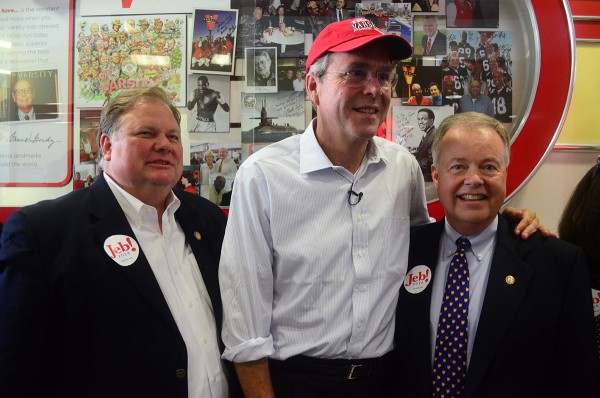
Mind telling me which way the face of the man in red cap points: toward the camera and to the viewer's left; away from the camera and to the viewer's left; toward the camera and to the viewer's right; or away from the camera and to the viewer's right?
toward the camera and to the viewer's right

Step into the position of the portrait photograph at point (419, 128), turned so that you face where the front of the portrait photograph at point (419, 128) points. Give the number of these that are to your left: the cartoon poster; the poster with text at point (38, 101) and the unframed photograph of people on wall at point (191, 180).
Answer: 0

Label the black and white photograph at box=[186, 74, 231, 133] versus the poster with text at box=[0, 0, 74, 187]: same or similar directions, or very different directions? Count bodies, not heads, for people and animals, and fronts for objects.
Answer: same or similar directions

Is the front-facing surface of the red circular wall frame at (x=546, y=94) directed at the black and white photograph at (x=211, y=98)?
no

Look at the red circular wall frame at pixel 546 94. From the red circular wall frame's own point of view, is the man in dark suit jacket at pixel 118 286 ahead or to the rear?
ahead

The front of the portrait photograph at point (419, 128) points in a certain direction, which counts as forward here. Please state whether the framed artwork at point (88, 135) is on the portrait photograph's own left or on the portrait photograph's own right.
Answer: on the portrait photograph's own right

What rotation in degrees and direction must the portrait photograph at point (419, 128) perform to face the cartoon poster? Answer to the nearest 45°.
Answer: approximately 90° to its right

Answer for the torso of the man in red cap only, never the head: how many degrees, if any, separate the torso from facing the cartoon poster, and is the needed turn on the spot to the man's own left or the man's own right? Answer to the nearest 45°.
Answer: approximately 180°

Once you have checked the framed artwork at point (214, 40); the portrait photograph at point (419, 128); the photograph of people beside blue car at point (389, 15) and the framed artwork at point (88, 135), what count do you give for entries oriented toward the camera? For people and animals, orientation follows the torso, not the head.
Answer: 4

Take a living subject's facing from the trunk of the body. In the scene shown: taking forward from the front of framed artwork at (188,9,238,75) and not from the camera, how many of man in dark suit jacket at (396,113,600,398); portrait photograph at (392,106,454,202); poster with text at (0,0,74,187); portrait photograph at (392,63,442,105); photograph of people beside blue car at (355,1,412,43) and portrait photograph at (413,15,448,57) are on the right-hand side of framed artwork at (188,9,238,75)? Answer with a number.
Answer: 1

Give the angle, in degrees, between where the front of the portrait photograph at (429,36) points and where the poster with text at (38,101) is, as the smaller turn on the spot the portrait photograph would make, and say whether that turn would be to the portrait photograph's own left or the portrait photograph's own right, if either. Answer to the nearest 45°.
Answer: approximately 90° to the portrait photograph's own right

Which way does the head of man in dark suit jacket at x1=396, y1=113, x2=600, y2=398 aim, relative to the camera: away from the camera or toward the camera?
toward the camera

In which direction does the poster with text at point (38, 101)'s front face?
toward the camera

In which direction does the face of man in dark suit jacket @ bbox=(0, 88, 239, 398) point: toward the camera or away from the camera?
toward the camera

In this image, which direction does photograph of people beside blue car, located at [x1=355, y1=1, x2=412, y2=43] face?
toward the camera

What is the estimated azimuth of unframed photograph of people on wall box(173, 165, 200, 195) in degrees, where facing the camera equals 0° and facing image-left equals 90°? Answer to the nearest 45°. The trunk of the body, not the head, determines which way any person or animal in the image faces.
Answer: approximately 0°

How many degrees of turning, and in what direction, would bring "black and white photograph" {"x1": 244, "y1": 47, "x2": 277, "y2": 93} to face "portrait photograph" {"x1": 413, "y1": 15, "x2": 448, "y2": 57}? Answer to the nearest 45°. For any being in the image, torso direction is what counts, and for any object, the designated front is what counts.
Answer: approximately 90° to its left
